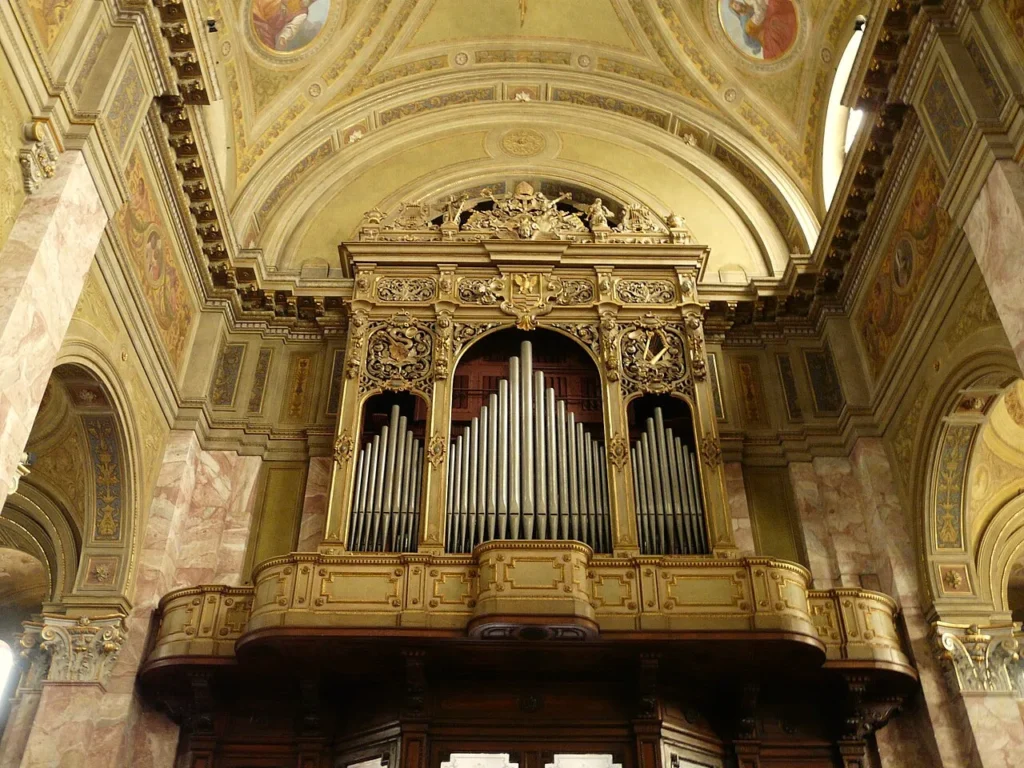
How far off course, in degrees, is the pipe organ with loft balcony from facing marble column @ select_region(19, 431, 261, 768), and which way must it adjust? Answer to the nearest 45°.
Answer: approximately 90° to its right

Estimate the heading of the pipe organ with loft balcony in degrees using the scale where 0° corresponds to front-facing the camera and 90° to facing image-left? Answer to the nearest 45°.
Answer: approximately 0°
